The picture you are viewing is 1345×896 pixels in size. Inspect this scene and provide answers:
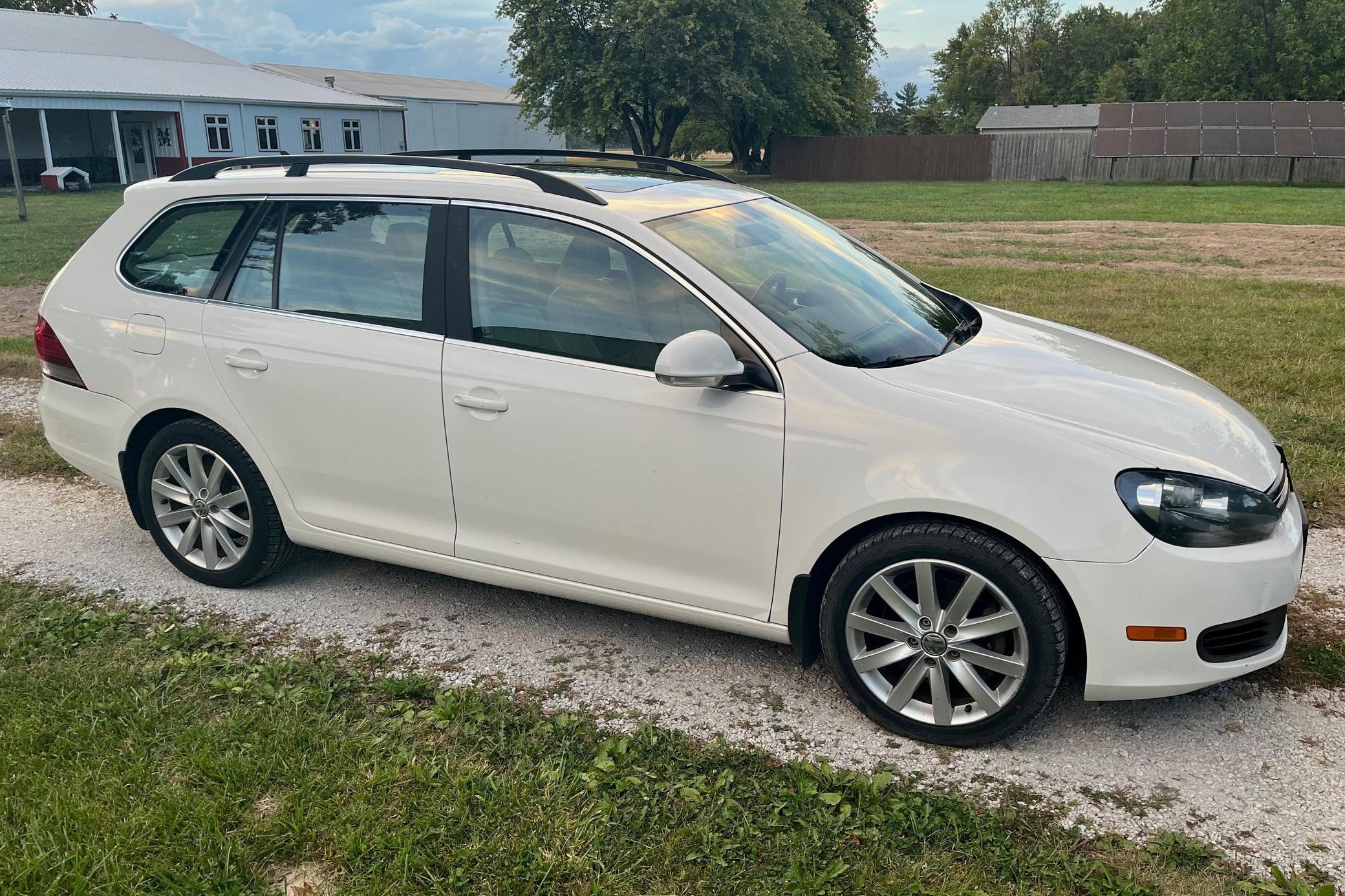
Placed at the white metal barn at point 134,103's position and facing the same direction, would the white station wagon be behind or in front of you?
in front

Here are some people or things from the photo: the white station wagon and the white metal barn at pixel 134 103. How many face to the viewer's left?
0

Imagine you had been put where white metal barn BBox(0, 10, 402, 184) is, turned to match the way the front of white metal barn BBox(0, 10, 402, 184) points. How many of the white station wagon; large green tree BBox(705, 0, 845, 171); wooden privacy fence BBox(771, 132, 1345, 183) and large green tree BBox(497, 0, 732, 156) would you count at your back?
0

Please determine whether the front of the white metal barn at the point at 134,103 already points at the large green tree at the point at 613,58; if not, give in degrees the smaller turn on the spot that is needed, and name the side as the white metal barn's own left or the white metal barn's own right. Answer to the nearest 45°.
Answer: approximately 45° to the white metal barn's own left

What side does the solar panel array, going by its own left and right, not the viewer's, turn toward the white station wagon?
front

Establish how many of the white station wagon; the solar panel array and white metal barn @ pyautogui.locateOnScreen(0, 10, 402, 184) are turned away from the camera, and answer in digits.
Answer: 0

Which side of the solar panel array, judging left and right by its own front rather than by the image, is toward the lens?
front

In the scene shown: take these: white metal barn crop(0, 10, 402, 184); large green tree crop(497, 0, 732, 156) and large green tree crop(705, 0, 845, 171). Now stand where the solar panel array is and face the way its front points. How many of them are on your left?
0

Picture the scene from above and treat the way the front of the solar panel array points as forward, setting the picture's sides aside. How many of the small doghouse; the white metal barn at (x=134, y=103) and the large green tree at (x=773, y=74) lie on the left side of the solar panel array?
0

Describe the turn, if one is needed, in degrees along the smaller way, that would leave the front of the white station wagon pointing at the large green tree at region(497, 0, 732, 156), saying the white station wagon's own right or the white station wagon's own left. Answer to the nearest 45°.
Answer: approximately 135° to the white station wagon's own left

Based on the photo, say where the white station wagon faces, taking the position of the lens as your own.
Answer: facing the viewer and to the right of the viewer

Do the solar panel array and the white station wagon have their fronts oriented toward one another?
no

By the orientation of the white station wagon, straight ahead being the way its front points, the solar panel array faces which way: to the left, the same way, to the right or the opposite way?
to the right

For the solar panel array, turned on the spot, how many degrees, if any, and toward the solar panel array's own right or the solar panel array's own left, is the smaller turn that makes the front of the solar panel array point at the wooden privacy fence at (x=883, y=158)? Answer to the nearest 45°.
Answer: approximately 90° to the solar panel array's own right

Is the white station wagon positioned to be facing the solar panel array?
no

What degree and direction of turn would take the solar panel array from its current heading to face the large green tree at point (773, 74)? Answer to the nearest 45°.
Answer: approximately 90° to its right

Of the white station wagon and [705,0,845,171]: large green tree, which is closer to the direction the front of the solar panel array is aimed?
the white station wagon

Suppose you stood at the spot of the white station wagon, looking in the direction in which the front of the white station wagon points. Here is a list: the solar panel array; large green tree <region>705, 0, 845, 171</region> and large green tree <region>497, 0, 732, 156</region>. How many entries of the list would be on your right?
0
